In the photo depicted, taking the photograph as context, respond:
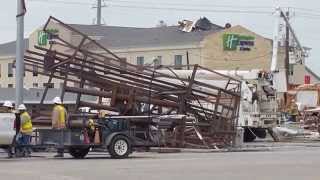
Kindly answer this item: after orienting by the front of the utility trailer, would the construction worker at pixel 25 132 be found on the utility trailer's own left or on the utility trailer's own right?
on the utility trailer's own left
